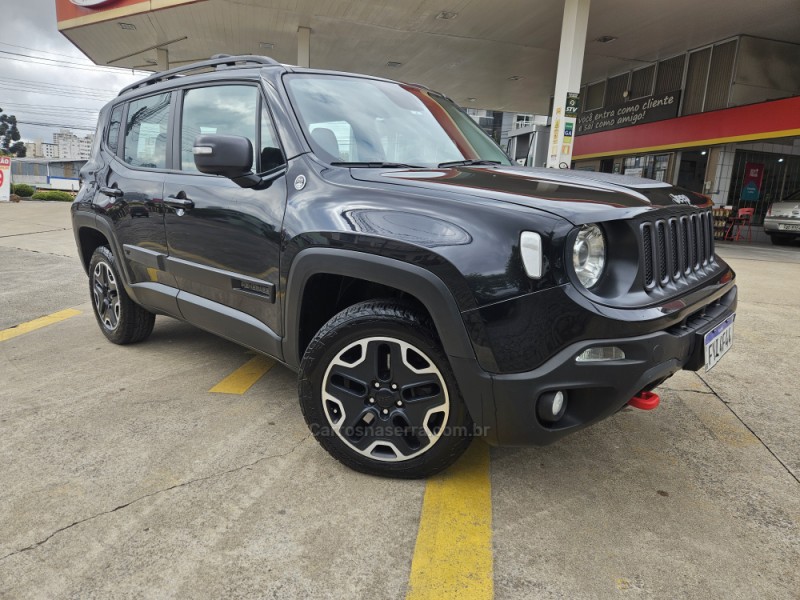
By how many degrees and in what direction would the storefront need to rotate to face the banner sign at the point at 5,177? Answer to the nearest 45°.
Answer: approximately 45° to its right

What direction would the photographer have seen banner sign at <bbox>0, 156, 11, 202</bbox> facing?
facing the viewer

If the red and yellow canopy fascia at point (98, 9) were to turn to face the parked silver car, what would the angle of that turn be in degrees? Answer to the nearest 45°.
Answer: approximately 90° to its left

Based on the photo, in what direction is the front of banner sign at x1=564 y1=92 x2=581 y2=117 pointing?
toward the camera

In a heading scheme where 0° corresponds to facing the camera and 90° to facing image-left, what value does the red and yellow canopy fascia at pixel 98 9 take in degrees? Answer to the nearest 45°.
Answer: approximately 45°

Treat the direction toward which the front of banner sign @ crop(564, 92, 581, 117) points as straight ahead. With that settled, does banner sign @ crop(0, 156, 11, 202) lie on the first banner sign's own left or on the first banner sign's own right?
on the first banner sign's own right

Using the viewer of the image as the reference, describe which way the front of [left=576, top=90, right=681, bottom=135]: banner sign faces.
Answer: facing the viewer and to the left of the viewer

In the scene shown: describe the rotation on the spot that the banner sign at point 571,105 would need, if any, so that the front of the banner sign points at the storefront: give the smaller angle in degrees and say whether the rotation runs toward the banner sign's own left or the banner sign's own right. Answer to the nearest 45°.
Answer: approximately 135° to the banner sign's own left

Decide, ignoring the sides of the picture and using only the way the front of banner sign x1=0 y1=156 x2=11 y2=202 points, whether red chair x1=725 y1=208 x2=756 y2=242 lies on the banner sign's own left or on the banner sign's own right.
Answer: on the banner sign's own left

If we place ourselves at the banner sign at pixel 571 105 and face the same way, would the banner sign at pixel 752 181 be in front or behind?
behind

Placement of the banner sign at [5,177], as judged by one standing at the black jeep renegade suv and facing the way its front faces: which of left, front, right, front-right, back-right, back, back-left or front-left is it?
back

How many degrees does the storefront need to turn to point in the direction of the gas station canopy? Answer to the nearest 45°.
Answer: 0° — it already faces it

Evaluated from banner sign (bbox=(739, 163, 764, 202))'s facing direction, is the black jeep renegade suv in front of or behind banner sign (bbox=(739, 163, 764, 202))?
in front

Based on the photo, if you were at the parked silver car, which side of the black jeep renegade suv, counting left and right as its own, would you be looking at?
left
